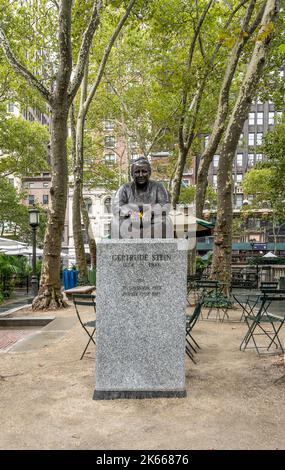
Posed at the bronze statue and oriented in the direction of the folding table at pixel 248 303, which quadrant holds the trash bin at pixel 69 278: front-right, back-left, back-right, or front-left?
front-left

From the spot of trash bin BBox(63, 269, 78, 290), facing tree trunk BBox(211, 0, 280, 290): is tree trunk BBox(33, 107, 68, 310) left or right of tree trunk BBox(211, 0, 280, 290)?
right

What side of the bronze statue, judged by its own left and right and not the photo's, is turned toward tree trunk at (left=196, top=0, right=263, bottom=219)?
back

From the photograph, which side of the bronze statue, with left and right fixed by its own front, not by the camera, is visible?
front

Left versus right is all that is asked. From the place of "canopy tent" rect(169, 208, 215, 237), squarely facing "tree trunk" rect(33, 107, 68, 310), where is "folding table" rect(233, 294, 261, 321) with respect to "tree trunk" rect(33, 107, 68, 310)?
left

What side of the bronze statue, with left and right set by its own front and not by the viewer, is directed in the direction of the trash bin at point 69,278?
back

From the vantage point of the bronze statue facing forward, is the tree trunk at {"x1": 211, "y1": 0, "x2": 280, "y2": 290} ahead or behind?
behind

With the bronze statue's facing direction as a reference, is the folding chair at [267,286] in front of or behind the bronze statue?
behind

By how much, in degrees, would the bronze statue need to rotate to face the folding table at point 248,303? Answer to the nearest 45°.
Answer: approximately 135° to its left

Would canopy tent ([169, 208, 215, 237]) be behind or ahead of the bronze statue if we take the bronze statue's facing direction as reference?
behind

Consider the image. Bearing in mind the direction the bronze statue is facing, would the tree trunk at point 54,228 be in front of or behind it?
behind

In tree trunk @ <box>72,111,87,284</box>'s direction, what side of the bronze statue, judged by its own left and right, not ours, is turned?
back
